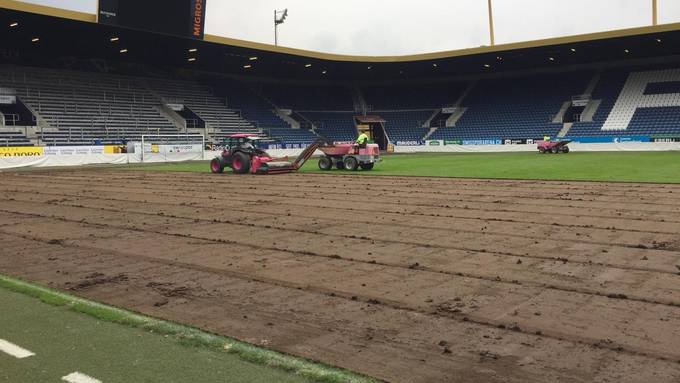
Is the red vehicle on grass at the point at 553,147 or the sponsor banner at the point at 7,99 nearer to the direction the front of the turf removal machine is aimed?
the sponsor banner

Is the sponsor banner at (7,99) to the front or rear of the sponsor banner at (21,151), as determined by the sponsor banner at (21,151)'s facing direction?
to the rear

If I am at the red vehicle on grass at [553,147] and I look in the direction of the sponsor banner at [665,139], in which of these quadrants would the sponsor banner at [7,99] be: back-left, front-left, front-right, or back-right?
back-left

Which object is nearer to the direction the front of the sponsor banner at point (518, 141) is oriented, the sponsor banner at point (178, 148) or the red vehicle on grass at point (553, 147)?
the red vehicle on grass

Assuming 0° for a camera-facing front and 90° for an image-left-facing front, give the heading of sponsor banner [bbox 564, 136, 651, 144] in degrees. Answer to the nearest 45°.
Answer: approximately 0°

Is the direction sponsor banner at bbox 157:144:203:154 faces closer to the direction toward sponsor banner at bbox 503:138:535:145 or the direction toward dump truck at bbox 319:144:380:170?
the dump truck

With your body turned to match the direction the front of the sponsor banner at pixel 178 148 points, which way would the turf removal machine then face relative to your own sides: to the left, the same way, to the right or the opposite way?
to the right

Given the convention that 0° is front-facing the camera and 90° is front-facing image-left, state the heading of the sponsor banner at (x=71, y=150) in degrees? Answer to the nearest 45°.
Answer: approximately 0°

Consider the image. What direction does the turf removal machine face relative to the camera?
to the viewer's left

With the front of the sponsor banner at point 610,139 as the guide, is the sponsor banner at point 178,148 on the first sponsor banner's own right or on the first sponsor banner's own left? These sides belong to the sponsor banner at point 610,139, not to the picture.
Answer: on the first sponsor banner's own right

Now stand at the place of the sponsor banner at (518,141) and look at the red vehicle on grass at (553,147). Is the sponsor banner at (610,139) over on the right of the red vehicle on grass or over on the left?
left

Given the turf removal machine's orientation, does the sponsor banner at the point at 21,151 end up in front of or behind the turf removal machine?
in front
